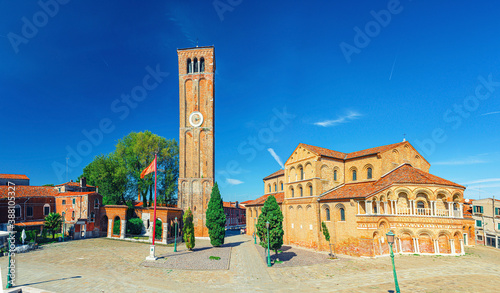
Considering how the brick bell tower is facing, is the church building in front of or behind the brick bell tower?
in front

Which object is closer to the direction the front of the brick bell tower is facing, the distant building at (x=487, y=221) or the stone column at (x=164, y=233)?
the stone column

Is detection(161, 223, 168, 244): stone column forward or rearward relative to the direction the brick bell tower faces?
forward

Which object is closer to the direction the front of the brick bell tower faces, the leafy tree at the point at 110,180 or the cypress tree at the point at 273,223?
the cypress tree

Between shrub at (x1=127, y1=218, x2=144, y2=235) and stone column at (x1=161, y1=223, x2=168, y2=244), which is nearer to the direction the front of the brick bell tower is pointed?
the stone column

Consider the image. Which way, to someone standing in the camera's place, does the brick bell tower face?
facing the viewer
